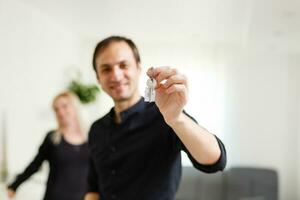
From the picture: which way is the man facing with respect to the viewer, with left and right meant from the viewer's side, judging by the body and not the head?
facing the viewer and to the left of the viewer

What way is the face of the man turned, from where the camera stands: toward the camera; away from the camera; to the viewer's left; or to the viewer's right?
toward the camera

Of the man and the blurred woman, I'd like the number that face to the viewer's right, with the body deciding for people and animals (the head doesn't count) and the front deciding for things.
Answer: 0

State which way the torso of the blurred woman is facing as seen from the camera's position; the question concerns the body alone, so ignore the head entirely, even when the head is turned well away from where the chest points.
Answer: toward the camera
